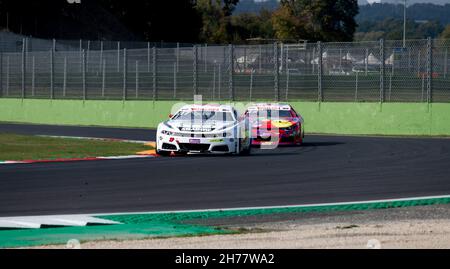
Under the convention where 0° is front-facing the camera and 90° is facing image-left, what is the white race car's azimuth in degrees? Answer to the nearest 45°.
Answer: approximately 0°

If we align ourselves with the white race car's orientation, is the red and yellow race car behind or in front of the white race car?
behind

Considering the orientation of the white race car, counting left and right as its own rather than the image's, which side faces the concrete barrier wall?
back

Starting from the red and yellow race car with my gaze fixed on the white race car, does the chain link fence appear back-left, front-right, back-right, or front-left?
back-right

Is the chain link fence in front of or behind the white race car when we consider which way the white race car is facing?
behind
